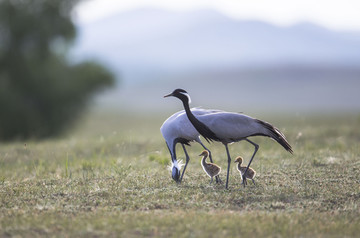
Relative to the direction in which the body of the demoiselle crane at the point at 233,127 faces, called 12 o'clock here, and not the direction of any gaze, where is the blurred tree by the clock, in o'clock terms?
The blurred tree is roughly at 2 o'clock from the demoiselle crane.

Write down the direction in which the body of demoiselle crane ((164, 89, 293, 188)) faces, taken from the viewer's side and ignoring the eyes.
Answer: to the viewer's left
